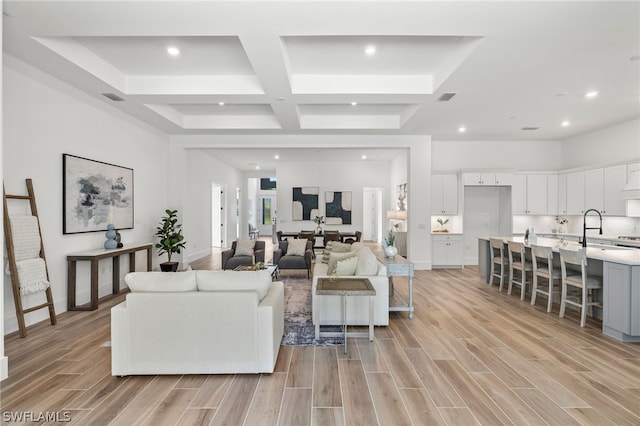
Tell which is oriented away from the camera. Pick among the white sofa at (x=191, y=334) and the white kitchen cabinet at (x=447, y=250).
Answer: the white sofa

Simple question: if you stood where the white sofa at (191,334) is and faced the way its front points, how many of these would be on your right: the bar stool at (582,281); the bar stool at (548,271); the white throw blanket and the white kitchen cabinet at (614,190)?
3

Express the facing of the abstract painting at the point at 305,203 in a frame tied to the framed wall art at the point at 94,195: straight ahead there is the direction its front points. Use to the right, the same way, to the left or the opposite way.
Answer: to the right

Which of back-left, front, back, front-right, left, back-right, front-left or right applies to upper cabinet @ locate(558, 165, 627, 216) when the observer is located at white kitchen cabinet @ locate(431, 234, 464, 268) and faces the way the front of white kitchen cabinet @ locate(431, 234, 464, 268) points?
left

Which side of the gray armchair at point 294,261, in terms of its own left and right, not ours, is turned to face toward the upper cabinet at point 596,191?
left

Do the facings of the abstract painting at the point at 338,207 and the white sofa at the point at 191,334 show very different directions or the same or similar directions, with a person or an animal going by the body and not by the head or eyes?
very different directions

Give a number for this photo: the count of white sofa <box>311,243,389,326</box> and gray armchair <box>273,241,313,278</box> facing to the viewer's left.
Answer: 1

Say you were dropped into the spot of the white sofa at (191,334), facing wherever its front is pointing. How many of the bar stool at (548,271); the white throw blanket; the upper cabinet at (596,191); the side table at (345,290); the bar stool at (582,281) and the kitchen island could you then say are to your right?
5

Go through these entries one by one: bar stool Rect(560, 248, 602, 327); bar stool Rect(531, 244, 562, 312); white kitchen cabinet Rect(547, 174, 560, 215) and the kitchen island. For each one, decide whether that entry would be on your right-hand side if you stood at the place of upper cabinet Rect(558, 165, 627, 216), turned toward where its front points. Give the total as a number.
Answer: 1

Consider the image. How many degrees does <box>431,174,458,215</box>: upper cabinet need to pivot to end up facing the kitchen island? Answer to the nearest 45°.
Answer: approximately 45° to its left

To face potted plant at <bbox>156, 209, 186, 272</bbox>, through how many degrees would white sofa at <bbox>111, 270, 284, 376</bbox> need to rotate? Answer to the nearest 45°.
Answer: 0° — it already faces it

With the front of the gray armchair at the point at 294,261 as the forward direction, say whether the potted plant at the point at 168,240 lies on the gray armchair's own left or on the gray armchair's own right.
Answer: on the gray armchair's own right

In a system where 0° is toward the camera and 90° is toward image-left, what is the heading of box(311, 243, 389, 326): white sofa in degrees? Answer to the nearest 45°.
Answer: approximately 90°

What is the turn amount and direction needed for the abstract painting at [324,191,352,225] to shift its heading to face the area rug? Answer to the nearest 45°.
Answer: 0° — it already faces it

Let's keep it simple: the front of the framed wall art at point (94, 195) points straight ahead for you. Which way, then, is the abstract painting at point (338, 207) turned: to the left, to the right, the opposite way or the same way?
to the right
